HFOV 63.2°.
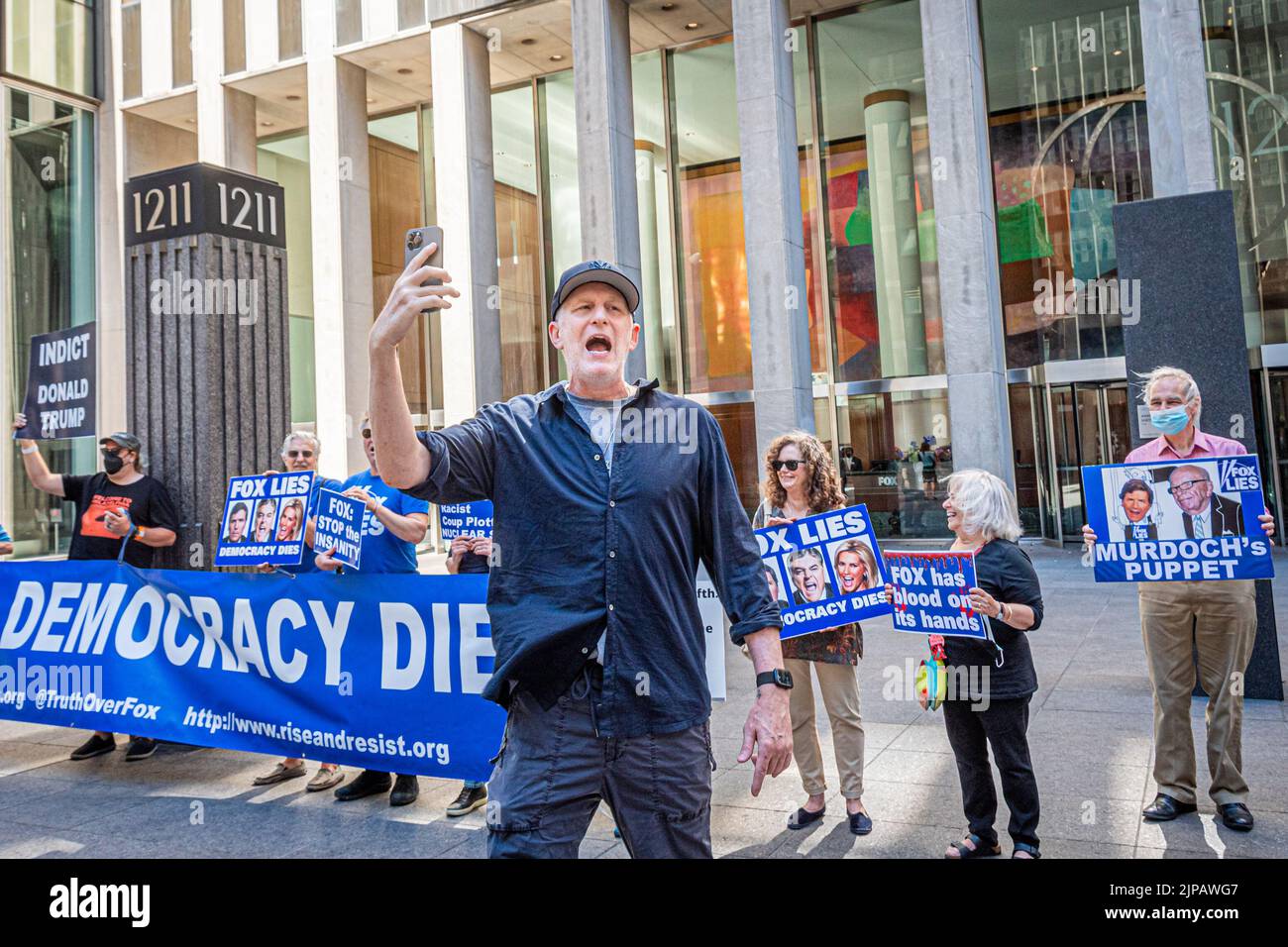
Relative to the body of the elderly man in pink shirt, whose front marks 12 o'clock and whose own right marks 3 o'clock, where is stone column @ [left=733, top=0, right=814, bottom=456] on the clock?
The stone column is roughly at 5 o'clock from the elderly man in pink shirt.

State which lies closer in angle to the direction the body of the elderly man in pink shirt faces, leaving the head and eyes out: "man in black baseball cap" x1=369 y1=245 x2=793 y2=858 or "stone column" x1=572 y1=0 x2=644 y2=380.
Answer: the man in black baseball cap

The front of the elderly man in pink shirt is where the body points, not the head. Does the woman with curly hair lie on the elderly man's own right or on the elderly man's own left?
on the elderly man's own right

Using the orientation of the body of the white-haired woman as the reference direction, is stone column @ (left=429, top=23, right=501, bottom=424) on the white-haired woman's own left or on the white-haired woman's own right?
on the white-haired woman's own right

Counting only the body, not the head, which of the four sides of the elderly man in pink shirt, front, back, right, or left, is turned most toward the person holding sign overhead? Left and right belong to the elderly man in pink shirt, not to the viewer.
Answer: right

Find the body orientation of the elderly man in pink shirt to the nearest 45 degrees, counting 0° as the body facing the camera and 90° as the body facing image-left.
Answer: approximately 0°

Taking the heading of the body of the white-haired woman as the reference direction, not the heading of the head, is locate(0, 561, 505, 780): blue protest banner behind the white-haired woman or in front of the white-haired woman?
in front

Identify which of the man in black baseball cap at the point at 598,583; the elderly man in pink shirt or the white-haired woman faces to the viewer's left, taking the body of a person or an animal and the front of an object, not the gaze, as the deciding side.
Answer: the white-haired woman

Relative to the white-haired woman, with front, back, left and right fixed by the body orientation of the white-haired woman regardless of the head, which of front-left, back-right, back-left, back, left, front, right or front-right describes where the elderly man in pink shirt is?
back-right

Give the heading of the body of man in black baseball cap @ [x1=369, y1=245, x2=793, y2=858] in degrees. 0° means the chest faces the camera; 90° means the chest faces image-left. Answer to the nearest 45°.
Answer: approximately 0°

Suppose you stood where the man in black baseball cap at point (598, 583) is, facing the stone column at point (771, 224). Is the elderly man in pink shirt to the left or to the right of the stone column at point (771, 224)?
right

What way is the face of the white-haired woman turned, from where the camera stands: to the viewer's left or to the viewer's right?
to the viewer's left

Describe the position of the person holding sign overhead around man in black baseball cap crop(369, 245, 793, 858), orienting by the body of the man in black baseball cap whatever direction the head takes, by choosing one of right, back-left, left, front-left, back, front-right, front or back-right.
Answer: back-right

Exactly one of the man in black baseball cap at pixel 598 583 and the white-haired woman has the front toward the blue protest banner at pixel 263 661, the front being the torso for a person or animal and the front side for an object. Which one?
the white-haired woman
